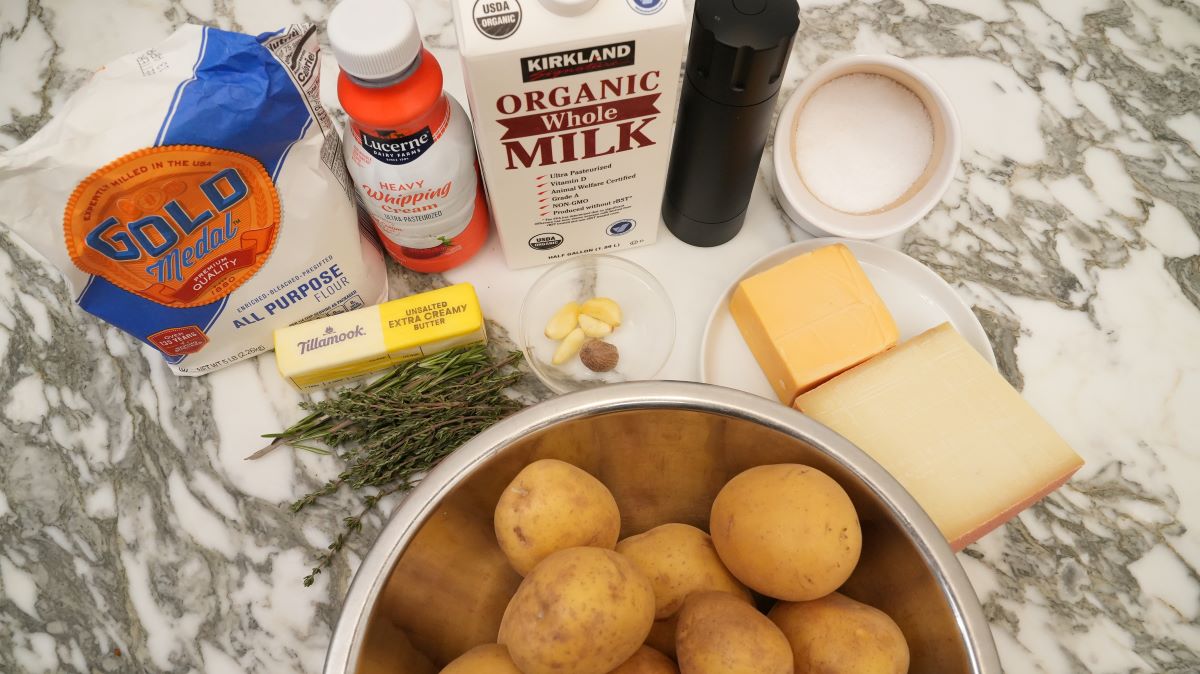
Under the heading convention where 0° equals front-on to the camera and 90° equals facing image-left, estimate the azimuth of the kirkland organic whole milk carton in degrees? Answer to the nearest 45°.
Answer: approximately 0°

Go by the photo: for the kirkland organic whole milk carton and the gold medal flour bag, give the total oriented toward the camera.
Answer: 2

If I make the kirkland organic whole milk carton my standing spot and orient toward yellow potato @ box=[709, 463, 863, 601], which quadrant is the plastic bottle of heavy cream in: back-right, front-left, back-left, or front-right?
back-right
